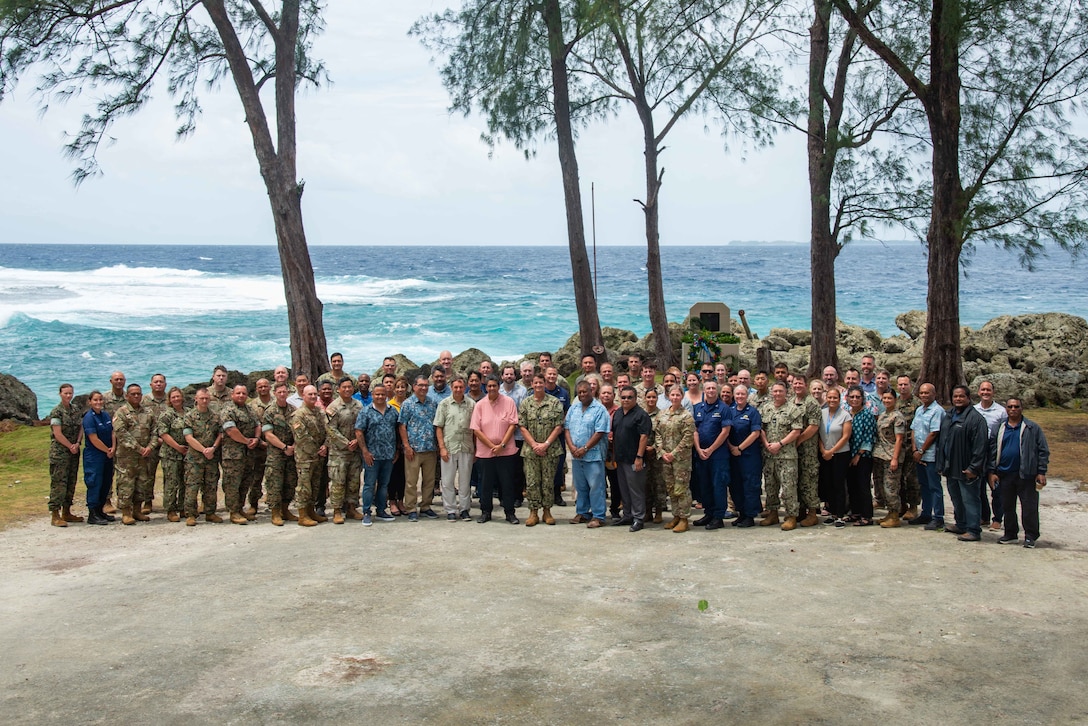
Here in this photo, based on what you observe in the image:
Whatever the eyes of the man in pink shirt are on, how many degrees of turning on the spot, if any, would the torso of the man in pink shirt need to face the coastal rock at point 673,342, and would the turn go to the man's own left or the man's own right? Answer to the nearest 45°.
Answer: approximately 180°

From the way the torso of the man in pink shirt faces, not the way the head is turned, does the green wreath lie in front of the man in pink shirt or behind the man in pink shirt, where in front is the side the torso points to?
behind

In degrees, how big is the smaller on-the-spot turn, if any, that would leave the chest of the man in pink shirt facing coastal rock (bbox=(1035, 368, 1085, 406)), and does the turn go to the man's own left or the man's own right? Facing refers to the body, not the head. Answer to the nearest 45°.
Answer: approximately 135° to the man's own left

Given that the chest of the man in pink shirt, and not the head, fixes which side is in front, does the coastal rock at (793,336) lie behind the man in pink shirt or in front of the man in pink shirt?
behind

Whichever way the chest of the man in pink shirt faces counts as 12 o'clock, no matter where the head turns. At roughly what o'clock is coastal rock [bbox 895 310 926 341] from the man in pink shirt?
The coastal rock is roughly at 7 o'clock from the man in pink shirt.

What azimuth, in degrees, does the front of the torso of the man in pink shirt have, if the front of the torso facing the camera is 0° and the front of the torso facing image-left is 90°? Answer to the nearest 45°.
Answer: approximately 0°

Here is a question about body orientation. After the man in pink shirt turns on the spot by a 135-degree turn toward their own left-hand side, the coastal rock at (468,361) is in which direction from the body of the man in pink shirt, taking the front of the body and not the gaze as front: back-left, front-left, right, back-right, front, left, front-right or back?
front-left

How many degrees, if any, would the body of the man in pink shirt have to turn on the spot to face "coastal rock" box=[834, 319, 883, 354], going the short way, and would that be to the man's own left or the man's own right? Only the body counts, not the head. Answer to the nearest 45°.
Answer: approximately 135° to the man's own left

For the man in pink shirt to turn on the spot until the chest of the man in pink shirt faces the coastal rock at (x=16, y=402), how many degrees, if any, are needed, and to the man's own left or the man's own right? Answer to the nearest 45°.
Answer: approximately 135° to the man's own right

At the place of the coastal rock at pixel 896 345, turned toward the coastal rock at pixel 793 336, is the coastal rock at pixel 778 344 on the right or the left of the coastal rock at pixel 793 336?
left
